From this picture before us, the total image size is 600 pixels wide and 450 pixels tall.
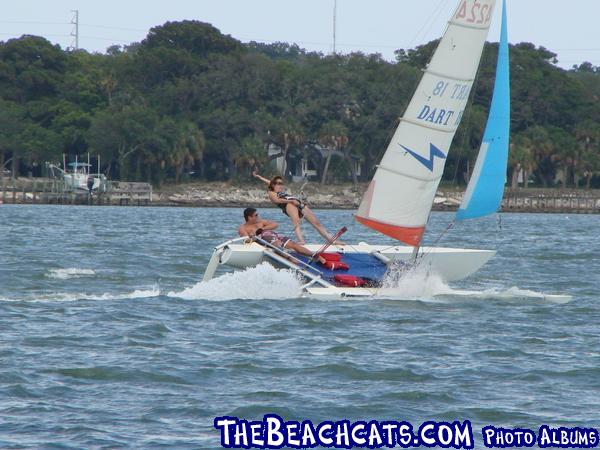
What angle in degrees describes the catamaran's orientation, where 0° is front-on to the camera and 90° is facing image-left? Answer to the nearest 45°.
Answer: approximately 225°
